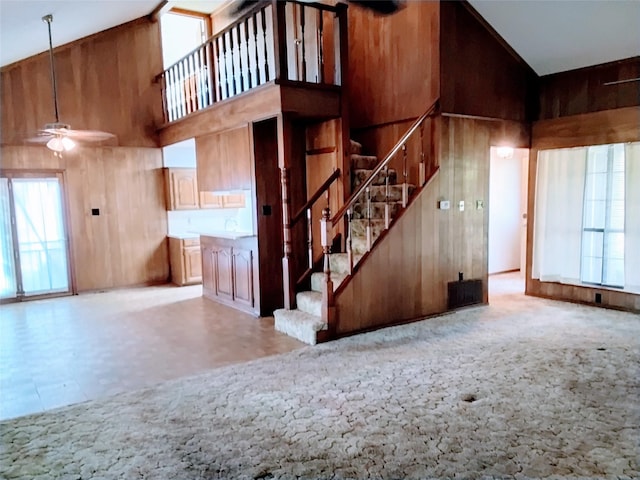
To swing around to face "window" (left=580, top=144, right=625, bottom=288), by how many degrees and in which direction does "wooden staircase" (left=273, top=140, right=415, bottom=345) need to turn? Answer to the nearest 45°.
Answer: approximately 135° to its left

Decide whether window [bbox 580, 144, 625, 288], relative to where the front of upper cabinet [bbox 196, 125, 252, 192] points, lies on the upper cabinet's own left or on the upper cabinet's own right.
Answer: on the upper cabinet's own left

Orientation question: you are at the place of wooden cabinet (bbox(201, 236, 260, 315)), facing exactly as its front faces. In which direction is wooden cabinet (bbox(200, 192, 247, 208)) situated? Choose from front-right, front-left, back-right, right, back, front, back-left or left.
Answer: back-right

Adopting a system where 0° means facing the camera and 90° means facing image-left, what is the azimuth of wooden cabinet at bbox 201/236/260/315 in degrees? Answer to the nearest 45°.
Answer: approximately 45°

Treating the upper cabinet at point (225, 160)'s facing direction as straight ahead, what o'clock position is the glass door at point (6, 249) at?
The glass door is roughly at 2 o'clock from the upper cabinet.

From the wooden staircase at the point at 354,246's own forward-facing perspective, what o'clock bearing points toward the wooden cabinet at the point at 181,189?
The wooden cabinet is roughly at 3 o'clock from the wooden staircase.
